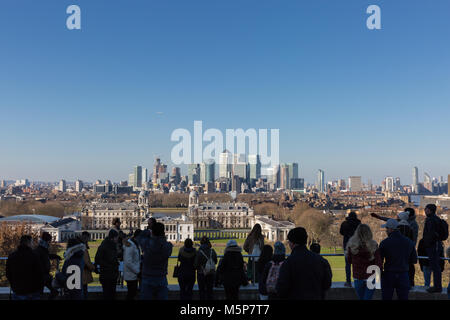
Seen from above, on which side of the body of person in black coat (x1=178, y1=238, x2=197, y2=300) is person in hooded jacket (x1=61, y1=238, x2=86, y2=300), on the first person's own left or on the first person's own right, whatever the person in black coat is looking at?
on the first person's own left

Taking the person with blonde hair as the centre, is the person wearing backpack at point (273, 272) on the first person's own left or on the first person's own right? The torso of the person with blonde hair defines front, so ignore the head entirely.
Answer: on the first person's own left

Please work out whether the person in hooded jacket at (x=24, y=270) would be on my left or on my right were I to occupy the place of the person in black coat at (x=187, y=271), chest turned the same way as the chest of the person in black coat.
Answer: on my left

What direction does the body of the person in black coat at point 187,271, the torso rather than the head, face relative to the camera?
away from the camera

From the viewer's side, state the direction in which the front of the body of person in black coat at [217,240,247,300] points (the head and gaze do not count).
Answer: away from the camera

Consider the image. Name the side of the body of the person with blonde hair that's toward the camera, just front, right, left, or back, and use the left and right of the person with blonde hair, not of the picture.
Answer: back
